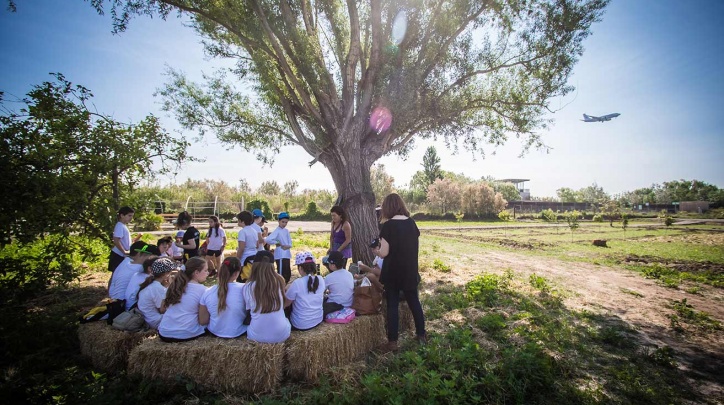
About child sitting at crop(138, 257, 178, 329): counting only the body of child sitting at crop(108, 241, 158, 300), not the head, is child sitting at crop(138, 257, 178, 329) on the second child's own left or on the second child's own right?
on the second child's own right

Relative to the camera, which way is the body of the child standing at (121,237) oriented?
to the viewer's right

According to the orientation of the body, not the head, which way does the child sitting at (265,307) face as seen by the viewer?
away from the camera

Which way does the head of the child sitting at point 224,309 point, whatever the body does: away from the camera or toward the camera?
away from the camera

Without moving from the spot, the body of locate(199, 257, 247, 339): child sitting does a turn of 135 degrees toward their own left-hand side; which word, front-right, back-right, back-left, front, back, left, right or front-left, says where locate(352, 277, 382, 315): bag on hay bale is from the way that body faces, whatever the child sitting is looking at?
back-left

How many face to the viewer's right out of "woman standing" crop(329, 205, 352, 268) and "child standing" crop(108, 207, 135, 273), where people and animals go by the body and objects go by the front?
1

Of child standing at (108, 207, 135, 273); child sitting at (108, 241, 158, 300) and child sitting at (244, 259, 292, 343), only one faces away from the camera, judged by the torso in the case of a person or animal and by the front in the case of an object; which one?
child sitting at (244, 259, 292, 343)

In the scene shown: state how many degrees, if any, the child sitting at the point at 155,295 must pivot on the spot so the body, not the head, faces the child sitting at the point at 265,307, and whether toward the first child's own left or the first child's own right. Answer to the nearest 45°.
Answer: approximately 90° to the first child's own right

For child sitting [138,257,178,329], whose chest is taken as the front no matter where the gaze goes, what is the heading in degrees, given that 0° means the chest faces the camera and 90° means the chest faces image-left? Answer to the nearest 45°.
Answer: approximately 225°

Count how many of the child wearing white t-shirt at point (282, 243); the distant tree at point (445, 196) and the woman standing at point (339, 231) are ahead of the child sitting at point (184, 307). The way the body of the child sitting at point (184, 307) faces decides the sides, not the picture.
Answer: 3

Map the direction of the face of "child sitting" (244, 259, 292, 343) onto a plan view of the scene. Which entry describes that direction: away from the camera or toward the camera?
away from the camera

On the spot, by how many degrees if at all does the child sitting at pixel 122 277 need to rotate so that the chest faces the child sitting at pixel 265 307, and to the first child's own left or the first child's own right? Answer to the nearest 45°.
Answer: approximately 45° to the first child's own right

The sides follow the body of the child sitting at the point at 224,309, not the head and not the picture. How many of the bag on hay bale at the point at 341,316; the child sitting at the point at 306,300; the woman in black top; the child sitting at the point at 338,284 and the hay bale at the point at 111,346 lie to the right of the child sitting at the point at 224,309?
4

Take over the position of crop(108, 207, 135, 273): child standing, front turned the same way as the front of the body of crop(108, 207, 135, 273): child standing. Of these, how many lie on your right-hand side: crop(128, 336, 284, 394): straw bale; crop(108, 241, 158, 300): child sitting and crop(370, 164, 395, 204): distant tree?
2
